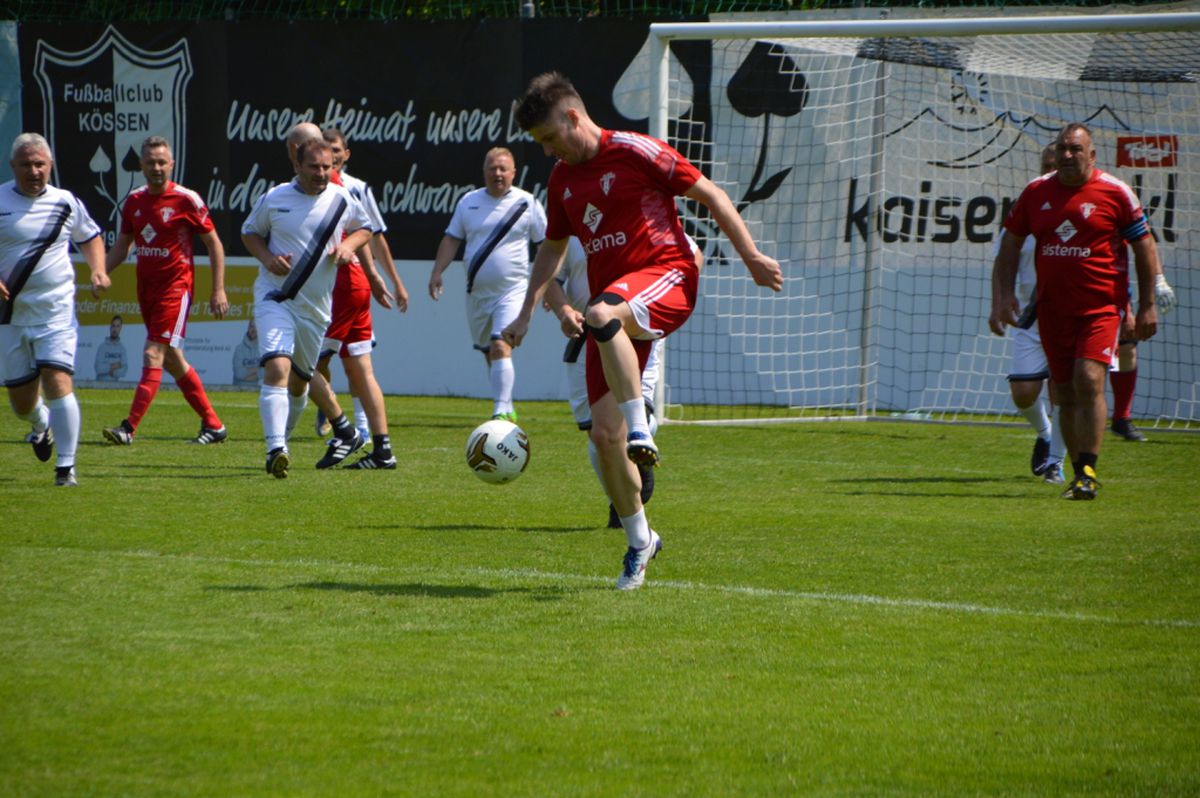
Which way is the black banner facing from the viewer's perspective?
toward the camera

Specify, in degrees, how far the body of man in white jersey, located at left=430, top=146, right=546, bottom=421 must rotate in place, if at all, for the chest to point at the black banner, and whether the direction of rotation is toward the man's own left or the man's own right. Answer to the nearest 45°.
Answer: approximately 180°

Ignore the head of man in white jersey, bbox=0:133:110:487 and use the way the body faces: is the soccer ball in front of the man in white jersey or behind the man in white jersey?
in front

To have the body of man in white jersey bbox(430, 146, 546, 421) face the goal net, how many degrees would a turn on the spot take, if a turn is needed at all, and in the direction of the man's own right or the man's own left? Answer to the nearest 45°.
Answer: approximately 135° to the man's own left

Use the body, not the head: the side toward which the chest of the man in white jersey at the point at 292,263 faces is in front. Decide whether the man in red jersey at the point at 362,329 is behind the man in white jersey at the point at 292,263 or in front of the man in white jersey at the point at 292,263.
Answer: behind

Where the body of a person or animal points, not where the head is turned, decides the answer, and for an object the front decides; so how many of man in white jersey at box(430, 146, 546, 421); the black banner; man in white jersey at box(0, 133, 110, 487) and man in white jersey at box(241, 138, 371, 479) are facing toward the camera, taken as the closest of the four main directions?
4

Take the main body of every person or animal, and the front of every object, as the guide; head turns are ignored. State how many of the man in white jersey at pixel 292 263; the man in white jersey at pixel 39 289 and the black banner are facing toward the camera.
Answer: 3

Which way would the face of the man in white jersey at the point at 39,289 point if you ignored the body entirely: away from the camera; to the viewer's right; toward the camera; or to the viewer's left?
toward the camera

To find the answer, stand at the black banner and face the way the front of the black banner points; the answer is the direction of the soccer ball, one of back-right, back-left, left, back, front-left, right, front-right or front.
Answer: front

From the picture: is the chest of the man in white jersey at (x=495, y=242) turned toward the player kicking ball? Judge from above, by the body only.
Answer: yes

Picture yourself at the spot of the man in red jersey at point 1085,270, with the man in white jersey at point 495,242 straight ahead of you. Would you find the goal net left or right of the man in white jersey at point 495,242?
right

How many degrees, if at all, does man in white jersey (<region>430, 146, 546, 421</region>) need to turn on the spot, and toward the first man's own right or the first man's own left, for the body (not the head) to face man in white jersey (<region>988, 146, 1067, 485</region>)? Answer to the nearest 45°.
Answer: approximately 45° to the first man's own left

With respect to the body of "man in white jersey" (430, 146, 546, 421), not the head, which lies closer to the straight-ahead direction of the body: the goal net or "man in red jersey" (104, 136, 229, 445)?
the man in red jersey

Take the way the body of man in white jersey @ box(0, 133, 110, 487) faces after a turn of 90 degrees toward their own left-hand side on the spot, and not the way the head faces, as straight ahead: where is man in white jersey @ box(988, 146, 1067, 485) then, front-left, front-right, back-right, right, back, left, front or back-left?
front

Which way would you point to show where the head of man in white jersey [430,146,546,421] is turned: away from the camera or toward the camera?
toward the camera
